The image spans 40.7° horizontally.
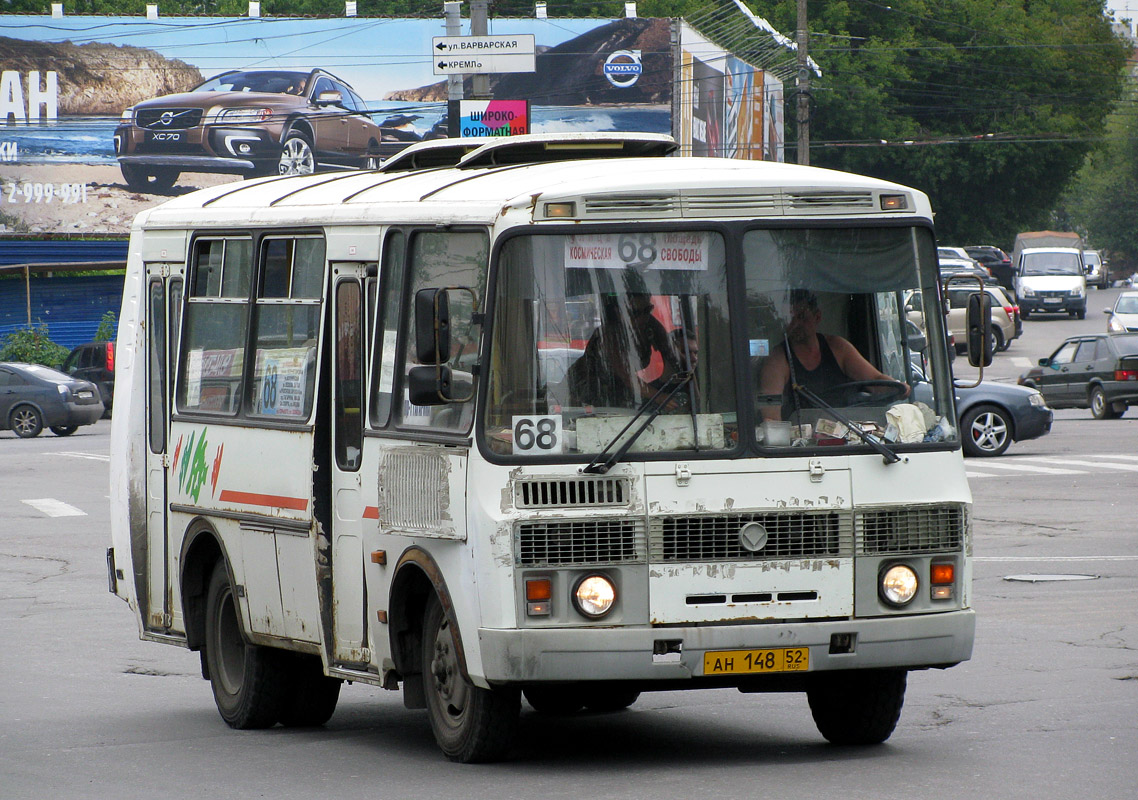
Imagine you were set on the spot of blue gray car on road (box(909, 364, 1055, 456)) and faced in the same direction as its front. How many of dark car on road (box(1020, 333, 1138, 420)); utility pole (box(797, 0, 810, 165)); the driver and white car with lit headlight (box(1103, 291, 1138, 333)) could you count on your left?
3

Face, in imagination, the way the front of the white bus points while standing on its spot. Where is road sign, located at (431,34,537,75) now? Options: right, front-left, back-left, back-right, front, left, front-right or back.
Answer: back-left

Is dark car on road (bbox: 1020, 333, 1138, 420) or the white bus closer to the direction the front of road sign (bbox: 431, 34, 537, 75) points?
the white bus

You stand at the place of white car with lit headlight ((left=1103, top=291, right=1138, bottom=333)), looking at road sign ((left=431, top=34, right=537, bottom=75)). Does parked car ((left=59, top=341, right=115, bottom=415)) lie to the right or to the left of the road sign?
right

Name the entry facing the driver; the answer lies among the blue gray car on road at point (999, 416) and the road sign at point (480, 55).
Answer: the road sign

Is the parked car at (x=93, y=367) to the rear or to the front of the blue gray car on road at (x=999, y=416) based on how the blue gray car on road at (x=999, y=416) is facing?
to the rear

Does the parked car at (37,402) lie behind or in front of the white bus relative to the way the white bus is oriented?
behind

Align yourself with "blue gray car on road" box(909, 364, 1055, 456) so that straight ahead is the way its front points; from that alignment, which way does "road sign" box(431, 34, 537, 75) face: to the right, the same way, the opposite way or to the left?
to the right

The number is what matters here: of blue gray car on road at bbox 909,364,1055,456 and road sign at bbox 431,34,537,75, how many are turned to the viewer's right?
1

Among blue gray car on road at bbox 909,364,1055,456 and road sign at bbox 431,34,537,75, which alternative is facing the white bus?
the road sign

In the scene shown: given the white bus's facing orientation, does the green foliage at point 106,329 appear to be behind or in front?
behind

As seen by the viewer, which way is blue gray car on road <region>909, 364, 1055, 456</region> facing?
to the viewer's right

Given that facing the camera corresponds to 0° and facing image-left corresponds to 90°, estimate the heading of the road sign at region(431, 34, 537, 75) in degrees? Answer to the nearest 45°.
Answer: approximately 0°

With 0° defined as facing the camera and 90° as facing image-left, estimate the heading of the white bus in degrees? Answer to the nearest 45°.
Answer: approximately 315°
